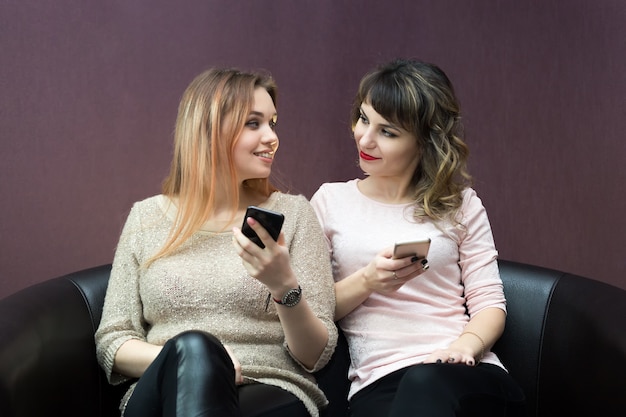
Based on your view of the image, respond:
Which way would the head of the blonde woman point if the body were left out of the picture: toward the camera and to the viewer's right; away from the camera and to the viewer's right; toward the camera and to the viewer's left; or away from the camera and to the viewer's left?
toward the camera and to the viewer's right

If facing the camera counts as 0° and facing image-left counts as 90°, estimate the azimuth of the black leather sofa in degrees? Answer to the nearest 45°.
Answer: approximately 0°
